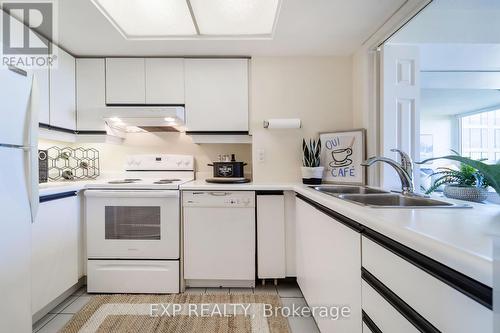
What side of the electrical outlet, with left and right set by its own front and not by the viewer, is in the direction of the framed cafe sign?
left

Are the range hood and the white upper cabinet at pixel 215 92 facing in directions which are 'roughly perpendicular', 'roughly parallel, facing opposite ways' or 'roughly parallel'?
roughly parallel

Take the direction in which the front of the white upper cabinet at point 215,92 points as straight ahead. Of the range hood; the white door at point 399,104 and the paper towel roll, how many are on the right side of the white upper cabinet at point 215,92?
1

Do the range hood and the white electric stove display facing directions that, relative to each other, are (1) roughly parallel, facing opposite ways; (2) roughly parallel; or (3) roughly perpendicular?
roughly parallel

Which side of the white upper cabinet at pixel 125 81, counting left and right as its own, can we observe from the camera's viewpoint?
front

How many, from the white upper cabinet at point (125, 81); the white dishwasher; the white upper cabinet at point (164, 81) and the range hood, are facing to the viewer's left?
0

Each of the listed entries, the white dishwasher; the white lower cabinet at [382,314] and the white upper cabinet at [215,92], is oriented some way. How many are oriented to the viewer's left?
1

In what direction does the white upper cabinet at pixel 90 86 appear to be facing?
toward the camera

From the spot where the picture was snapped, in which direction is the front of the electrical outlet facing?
facing the viewer

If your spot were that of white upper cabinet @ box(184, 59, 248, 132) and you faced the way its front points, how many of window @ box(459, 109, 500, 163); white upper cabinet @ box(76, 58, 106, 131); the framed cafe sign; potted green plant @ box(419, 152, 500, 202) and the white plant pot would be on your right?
1

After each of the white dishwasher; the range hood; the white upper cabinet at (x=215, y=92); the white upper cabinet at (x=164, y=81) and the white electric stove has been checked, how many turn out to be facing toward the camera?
5

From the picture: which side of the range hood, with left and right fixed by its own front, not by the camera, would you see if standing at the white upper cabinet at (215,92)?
left

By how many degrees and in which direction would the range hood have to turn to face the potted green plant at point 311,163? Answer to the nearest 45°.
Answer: approximately 90° to its left

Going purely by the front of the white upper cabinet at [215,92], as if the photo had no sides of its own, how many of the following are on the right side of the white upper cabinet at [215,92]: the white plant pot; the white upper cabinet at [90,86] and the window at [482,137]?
1

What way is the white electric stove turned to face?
toward the camera
